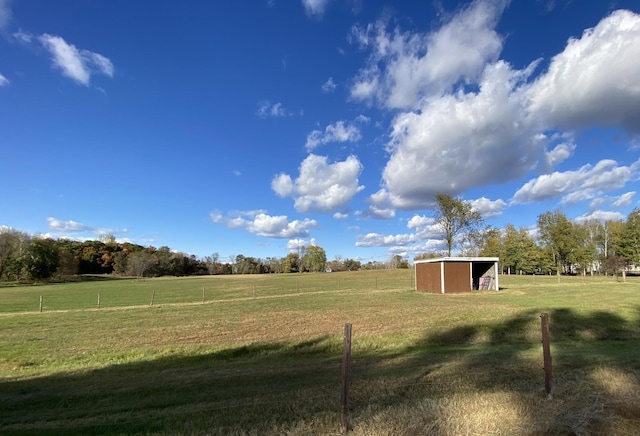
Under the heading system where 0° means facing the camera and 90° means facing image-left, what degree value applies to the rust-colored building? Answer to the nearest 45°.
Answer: approximately 315°

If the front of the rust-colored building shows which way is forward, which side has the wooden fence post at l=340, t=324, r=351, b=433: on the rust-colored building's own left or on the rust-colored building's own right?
on the rust-colored building's own right
